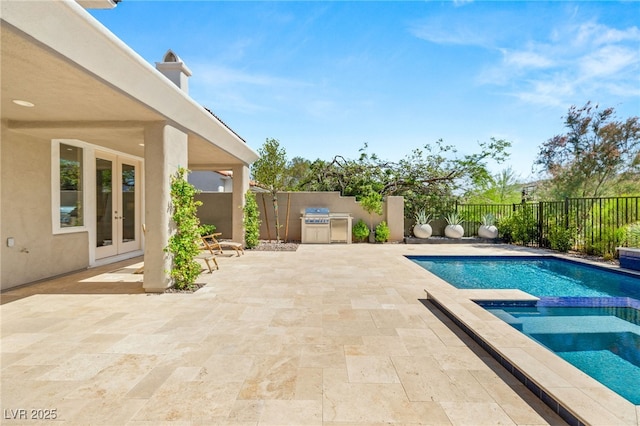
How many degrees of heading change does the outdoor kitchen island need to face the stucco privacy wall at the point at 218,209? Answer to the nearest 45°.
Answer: approximately 90° to its right

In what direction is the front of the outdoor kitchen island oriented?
toward the camera

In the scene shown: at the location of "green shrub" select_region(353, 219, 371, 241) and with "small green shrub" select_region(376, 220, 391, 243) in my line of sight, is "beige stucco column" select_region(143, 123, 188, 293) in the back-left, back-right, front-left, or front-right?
back-right

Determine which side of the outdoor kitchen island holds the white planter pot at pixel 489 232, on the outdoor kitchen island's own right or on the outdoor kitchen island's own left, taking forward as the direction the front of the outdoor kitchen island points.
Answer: on the outdoor kitchen island's own left

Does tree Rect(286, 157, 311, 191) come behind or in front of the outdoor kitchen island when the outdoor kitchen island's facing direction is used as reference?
behind

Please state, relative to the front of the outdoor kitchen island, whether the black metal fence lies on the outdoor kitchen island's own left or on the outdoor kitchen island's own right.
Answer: on the outdoor kitchen island's own left

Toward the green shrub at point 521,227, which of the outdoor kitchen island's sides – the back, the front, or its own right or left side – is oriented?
left

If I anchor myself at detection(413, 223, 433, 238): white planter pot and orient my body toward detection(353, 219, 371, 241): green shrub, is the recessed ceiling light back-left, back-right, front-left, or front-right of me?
front-left

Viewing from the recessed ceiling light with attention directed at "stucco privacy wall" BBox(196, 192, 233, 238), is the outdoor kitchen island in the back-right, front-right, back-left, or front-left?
front-right

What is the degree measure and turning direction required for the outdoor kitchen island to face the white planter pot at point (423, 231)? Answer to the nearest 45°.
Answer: approximately 90° to its left

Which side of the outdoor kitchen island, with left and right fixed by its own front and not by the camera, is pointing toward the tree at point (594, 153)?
left

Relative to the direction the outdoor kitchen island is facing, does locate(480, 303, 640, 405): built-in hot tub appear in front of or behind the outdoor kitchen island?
in front
